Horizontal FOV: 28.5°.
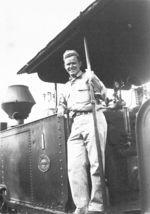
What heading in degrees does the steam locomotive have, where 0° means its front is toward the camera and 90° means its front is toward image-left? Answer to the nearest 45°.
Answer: approximately 135°

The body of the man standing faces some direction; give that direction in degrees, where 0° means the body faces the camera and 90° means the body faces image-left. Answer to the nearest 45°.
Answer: approximately 45°
